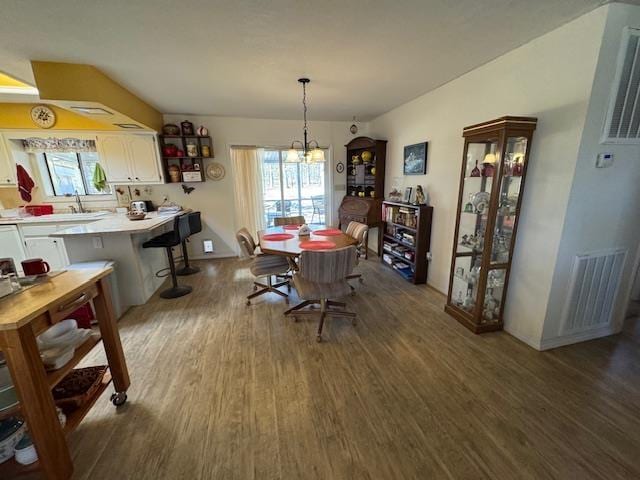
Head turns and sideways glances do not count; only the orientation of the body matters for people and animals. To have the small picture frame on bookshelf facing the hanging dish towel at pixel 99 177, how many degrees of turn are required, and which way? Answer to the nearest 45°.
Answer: approximately 45° to its right

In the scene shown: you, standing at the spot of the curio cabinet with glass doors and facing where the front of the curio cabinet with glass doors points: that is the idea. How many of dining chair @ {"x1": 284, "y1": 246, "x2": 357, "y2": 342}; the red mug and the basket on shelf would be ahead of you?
3

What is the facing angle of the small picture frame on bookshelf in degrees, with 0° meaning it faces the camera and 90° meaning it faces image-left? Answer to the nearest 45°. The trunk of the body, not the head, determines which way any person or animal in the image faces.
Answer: approximately 45°

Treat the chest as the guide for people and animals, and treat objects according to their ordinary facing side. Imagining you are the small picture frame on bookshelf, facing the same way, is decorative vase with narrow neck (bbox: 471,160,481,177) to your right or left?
on your left

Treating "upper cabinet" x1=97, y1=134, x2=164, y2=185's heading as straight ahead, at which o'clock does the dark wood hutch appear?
The dark wood hutch is roughly at 10 o'clock from the upper cabinet.

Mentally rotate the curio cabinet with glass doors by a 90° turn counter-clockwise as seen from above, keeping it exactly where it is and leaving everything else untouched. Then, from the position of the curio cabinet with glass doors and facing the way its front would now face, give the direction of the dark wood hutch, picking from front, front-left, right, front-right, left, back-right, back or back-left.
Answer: back

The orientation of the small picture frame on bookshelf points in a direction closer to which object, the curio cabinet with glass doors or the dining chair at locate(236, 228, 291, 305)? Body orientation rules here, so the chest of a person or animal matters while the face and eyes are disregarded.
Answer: the dining chair

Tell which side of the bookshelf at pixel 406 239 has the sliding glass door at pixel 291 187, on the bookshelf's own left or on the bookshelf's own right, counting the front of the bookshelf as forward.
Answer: on the bookshelf's own right

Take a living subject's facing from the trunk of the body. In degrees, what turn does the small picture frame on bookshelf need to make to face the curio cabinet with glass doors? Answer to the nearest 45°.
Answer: approximately 90° to its left

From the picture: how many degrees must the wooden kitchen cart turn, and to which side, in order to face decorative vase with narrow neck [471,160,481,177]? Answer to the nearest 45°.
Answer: approximately 45° to its left

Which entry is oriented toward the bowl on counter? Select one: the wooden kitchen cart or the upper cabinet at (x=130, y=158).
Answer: the upper cabinet
